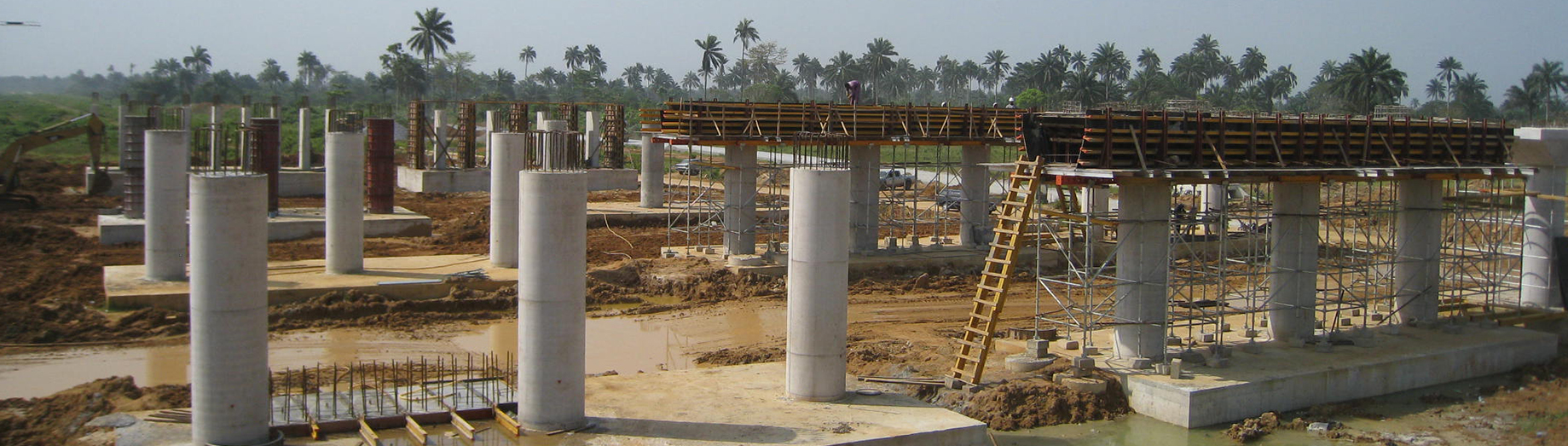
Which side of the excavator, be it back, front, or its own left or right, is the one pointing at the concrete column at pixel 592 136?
front

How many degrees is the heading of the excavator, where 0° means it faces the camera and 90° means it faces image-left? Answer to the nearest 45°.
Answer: approximately 270°

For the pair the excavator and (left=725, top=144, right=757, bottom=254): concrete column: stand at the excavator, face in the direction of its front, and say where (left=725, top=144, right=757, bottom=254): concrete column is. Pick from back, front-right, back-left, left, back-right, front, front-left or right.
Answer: front-right

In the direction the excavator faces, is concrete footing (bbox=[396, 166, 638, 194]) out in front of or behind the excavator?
in front

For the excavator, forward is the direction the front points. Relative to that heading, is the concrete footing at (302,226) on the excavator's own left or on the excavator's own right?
on the excavator's own right

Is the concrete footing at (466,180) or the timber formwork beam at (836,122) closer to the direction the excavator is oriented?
the concrete footing

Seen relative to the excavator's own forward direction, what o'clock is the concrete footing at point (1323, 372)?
The concrete footing is roughly at 2 o'clock from the excavator.

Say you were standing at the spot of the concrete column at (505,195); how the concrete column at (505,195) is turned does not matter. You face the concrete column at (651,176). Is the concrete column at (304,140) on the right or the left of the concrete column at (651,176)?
left

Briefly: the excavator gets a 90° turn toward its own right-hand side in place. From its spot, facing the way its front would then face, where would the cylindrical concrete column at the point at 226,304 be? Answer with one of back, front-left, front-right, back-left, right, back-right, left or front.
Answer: front

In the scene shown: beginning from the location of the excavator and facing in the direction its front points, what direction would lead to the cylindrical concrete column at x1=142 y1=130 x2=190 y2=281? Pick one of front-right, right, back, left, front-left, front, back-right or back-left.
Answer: right

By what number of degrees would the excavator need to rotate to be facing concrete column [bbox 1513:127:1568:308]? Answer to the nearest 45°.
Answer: approximately 45° to its right
